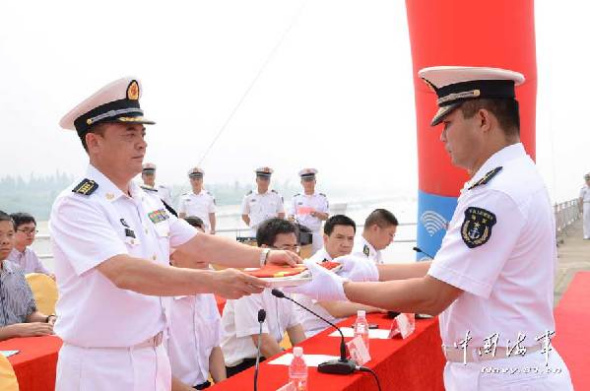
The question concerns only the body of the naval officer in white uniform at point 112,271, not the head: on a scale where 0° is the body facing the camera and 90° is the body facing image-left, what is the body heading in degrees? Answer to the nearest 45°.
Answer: approximately 315°

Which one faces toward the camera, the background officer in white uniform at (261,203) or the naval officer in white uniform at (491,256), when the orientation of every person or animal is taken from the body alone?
the background officer in white uniform

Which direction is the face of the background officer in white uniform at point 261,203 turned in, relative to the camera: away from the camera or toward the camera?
toward the camera

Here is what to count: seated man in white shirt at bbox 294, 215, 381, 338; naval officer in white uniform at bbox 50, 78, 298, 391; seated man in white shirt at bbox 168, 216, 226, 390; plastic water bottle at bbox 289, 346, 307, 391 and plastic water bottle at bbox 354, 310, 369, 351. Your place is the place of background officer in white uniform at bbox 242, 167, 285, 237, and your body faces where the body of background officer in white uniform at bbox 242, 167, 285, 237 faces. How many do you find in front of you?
5

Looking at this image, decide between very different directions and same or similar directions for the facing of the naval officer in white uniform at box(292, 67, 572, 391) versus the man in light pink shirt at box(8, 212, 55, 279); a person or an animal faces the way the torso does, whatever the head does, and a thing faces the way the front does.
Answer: very different directions

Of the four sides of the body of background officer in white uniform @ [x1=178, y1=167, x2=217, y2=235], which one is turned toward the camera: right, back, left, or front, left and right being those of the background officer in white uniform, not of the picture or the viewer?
front

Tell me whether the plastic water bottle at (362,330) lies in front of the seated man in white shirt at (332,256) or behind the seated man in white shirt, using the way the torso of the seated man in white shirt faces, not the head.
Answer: in front

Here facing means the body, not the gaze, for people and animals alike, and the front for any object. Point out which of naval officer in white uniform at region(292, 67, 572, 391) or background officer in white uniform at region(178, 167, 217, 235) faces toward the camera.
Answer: the background officer in white uniform

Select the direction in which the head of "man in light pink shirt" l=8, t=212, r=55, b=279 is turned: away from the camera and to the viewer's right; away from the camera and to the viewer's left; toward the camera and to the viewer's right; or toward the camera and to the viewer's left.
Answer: toward the camera and to the viewer's right

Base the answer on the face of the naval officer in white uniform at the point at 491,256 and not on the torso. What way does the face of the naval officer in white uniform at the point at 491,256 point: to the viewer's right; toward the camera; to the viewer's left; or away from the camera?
to the viewer's left

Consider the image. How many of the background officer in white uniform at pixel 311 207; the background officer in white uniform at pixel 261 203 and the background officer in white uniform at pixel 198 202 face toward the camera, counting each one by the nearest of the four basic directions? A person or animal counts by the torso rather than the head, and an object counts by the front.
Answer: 3

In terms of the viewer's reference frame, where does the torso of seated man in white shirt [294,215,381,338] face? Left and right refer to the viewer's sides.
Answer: facing the viewer and to the right of the viewer

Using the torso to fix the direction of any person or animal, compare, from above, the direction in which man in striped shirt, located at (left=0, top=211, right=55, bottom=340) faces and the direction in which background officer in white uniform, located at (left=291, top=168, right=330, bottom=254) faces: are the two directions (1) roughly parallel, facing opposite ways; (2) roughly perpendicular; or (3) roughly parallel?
roughly perpendicular

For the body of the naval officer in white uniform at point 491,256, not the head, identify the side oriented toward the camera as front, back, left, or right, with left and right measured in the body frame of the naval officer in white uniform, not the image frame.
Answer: left

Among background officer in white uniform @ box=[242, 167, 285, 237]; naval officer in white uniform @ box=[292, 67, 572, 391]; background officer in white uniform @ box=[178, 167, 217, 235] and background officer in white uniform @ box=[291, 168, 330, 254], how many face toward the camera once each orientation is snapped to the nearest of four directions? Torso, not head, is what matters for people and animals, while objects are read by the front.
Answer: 3
